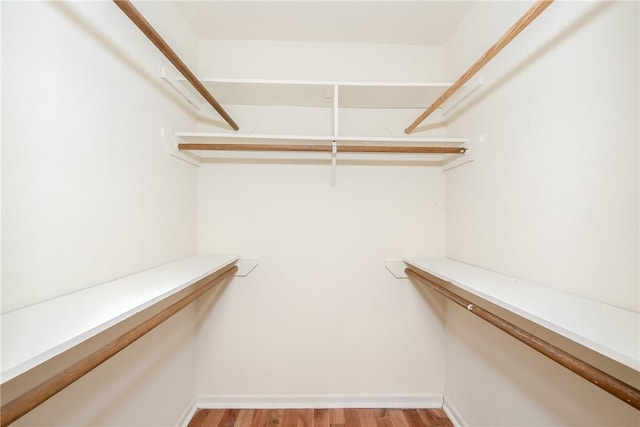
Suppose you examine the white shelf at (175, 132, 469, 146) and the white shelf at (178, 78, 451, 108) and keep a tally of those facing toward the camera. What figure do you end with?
2

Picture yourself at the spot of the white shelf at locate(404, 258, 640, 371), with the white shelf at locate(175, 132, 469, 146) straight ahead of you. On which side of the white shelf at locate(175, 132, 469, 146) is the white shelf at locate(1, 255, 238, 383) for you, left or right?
left

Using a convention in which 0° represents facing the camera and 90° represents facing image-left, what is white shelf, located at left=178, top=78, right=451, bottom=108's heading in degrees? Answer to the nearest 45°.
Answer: approximately 0°
